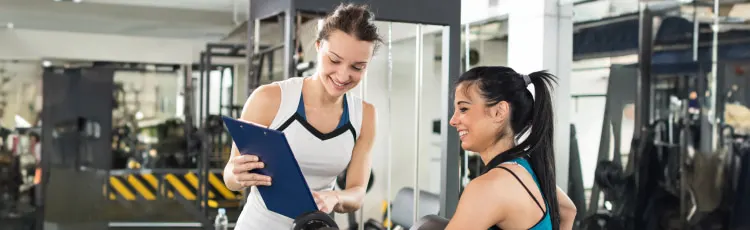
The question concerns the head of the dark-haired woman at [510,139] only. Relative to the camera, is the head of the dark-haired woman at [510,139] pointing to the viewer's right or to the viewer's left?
to the viewer's left

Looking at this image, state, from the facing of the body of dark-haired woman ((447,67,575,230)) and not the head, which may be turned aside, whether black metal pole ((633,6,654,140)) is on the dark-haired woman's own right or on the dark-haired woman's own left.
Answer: on the dark-haired woman's own right

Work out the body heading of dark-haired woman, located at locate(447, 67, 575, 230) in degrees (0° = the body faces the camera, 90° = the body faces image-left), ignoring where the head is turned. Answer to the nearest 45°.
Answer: approximately 135°

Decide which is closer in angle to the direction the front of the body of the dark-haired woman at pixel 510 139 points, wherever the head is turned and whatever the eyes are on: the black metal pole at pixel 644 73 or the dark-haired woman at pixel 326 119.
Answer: the dark-haired woman

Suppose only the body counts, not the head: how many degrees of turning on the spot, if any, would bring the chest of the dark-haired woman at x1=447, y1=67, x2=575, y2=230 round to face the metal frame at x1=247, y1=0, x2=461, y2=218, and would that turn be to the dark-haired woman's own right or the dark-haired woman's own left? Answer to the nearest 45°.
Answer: approximately 45° to the dark-haired woman's own right

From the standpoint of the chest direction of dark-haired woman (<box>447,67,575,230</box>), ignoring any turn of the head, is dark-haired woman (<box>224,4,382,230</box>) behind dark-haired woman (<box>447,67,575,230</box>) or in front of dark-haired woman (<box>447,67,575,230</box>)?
in front

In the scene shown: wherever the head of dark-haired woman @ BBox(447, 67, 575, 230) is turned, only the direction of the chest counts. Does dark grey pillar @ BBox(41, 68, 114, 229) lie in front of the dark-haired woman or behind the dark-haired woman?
in front
